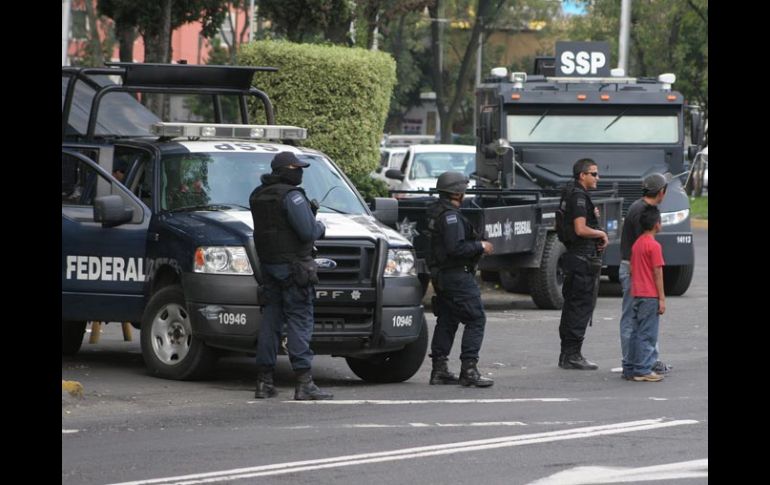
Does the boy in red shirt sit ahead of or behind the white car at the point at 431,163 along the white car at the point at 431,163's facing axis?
ahead

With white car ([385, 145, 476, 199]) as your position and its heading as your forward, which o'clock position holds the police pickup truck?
The police pickup truck is roughly at 12 o'clock from the white car.

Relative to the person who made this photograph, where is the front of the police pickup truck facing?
facing the viewer and to the right of the viewer

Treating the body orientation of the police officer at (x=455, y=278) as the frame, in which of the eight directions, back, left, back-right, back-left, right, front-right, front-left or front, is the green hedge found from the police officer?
left

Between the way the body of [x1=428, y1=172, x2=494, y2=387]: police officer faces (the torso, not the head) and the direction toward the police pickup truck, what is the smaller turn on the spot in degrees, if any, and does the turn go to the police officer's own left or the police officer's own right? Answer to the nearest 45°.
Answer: approximately 180°

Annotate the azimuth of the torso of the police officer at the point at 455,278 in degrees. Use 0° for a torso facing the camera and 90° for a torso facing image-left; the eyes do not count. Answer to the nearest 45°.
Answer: approximately 270°

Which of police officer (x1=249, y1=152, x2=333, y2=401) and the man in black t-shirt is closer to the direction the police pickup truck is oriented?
the police officer

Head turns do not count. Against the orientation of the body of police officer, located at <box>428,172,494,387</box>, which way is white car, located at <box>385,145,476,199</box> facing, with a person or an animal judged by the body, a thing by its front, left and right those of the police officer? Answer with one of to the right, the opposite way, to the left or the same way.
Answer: to the right

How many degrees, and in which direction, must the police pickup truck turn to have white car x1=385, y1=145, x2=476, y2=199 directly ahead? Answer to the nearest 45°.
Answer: approximately 135° to its left

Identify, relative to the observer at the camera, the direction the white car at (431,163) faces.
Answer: facing the viewer
